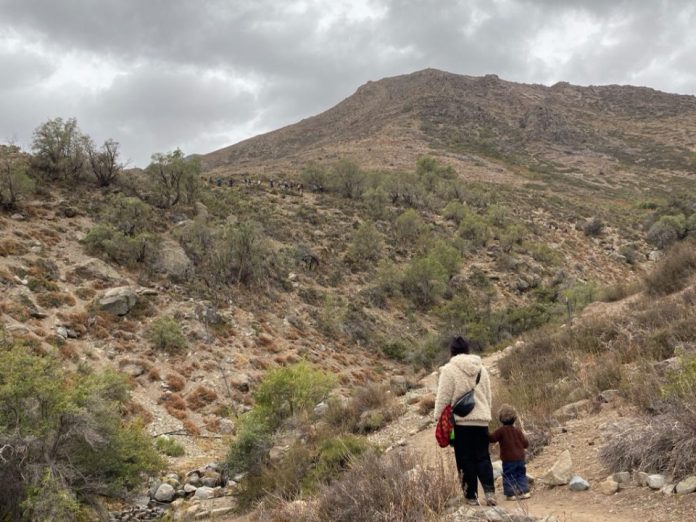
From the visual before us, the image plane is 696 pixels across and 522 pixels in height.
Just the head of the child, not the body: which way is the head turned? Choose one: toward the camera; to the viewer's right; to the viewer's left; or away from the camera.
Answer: away from the camera

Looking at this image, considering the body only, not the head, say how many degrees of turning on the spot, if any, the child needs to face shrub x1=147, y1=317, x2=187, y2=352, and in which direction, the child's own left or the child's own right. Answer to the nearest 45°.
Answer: approximately 45° to the child's own left

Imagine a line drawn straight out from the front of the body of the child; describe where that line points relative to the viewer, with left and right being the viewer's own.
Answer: facing away from the viewer

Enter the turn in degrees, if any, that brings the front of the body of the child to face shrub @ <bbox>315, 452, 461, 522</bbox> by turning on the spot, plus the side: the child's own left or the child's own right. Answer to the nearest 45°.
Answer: approximately 135° to the child's own left

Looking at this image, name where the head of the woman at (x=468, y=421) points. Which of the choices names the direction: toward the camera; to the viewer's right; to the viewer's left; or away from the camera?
away from the camera
